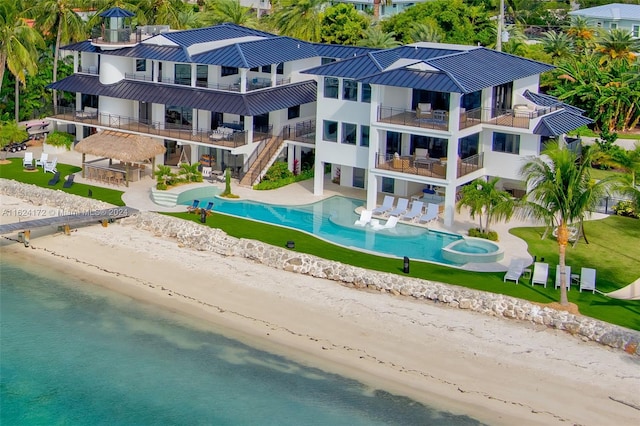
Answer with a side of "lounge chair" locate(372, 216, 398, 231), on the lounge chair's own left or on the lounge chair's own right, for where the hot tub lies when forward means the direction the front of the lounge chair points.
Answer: on the lounge chair's own left

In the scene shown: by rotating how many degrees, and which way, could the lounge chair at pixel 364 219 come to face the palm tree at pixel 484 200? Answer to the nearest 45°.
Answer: approximately 90° to its left

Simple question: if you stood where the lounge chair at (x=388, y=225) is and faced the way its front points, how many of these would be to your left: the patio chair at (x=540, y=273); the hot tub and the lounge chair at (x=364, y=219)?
2

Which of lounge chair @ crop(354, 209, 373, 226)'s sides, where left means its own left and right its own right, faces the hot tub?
left

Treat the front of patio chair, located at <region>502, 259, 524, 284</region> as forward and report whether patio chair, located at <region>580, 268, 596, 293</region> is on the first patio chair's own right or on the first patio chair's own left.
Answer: on the first patio chair's own left

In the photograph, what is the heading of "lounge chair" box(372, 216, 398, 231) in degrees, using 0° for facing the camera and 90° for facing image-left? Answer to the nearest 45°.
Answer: approximately 45°

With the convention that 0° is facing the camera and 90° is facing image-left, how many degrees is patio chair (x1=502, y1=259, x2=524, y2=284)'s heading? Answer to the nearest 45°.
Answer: approximately 45°

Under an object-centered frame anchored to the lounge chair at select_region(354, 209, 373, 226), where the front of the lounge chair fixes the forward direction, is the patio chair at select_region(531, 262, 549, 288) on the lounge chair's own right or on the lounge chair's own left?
on the lounge chair's own left

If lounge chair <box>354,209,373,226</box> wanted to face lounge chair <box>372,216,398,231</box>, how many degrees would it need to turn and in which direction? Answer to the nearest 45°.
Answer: approximately 90° to its left
